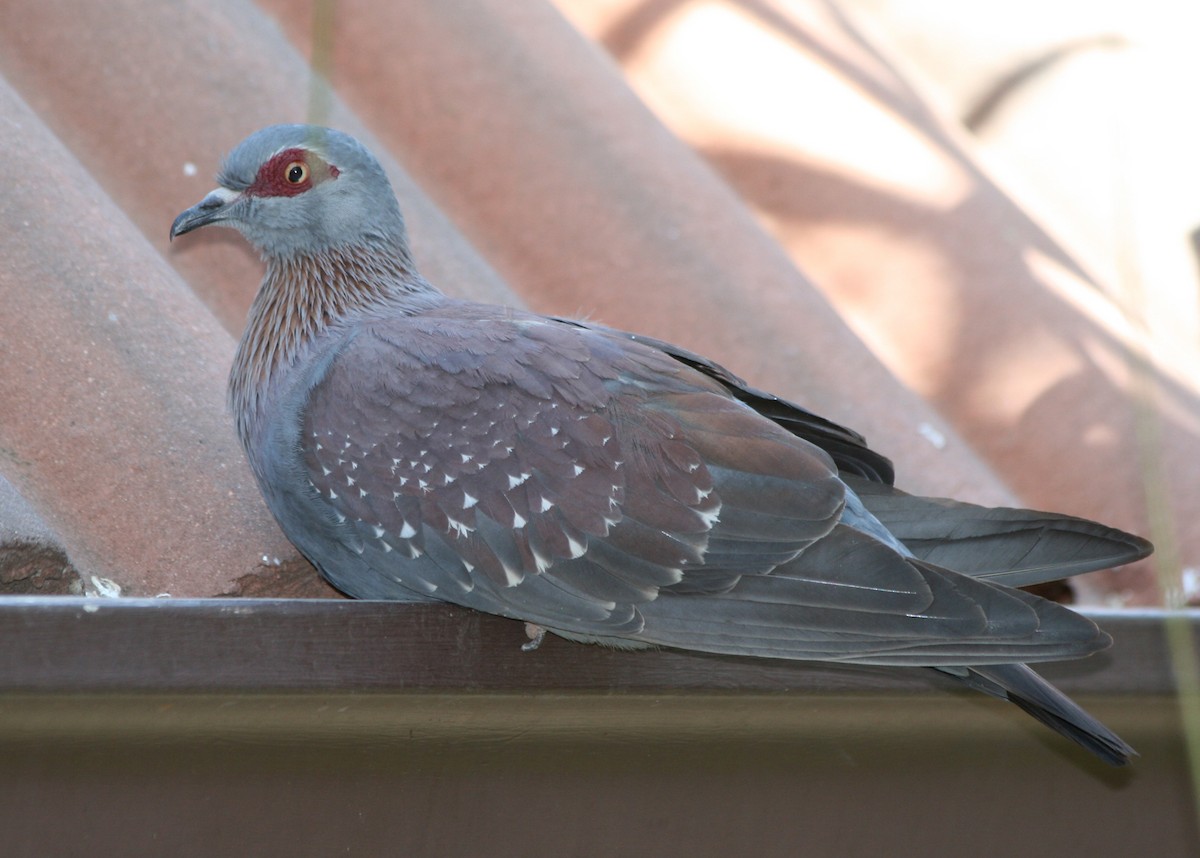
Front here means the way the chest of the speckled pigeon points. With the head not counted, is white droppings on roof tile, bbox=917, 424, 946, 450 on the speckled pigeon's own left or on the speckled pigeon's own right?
on the speckled pigeon's own right

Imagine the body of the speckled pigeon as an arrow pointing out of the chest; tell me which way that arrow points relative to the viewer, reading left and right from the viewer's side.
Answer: facing to the left of the viewer

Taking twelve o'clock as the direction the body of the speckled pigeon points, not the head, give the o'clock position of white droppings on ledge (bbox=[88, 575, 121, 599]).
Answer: The white droppings on ledge is roughly at 12 o'clock from the speckled pigeon.

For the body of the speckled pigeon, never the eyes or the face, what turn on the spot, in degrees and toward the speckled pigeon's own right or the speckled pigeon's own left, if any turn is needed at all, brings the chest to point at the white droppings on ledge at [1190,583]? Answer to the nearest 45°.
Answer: approximately 135° to the speckled pigeon's own right
